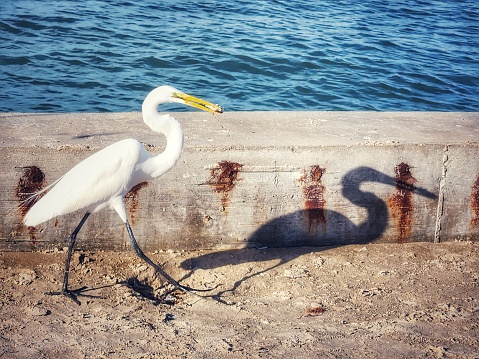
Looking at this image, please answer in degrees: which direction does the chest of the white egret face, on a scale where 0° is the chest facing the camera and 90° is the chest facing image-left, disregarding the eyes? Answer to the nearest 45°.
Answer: approximately 270°
